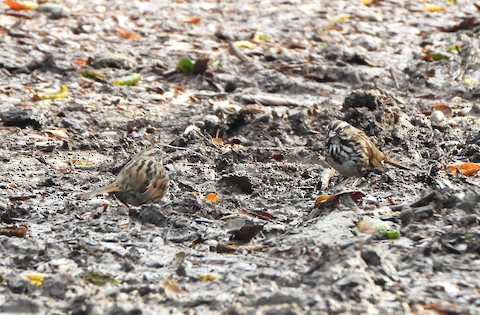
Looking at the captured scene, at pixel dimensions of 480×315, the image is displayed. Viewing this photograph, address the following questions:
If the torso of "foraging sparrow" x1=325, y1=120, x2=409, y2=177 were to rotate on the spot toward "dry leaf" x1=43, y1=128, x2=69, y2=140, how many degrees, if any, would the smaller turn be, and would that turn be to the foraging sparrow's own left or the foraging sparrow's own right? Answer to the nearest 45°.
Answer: approximately 45° to the foraging sparrow's own right

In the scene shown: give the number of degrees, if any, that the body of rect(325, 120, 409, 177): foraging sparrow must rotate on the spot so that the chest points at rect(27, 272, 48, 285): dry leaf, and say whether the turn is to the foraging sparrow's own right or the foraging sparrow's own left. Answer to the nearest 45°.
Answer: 0° — it already faces it

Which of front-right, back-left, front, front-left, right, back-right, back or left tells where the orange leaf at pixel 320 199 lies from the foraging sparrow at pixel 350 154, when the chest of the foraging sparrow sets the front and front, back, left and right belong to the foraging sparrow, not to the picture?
front-left

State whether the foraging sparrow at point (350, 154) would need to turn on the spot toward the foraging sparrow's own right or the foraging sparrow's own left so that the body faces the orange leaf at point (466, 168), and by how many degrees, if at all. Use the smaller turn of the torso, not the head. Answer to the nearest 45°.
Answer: approximately 135° to the foraging sparrow's own left

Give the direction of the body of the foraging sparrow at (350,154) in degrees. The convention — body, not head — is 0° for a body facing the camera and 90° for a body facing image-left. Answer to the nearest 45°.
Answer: approximately 45°

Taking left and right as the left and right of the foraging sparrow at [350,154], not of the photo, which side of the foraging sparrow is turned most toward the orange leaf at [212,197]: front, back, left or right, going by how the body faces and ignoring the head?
front

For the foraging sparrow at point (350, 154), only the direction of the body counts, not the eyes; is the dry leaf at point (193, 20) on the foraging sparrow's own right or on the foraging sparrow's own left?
on the foraging sparrow's own right

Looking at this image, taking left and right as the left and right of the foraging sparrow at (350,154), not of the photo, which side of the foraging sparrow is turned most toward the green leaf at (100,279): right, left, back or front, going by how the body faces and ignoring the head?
front

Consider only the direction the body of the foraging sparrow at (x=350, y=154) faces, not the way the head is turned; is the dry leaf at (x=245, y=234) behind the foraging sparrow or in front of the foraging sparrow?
in front

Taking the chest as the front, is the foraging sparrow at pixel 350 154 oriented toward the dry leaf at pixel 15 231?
yes

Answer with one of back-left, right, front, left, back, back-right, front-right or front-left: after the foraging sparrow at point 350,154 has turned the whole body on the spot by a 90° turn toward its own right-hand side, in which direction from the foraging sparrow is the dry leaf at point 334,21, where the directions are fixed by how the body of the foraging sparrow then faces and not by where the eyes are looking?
front-right
